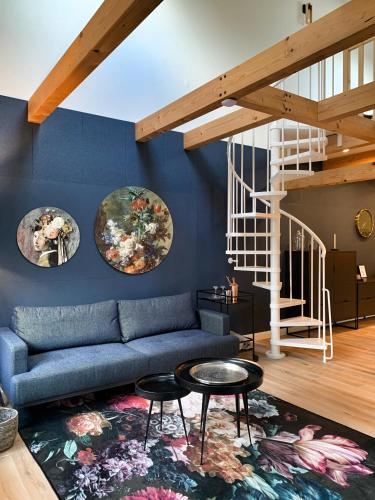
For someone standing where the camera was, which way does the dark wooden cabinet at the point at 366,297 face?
facing the viewer and to the right of the viewer

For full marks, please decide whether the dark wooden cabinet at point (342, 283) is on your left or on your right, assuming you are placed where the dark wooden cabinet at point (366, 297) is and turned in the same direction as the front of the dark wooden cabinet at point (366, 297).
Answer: on your right

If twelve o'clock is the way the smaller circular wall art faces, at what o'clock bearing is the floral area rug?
The floral area rug is roughly at 11 o'clock from the smaller circular wall art.

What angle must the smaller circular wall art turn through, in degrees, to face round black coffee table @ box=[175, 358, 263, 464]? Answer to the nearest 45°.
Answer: approximately 45° to its left

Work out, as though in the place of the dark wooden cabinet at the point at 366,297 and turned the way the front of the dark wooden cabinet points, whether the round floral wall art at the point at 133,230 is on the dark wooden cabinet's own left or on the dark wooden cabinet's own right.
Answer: on the dark wooden cabinet's own right

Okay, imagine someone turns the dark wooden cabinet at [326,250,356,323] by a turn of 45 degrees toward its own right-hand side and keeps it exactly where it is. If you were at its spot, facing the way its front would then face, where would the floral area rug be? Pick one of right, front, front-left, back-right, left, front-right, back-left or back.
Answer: front

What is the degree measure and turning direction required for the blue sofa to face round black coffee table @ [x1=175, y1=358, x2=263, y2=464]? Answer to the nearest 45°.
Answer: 0° — it already faces it

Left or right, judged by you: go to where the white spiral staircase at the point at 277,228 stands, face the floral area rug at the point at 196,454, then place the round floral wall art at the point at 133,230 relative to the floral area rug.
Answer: right

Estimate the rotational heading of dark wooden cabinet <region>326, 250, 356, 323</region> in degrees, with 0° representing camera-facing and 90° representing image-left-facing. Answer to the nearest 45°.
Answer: approximately 315°

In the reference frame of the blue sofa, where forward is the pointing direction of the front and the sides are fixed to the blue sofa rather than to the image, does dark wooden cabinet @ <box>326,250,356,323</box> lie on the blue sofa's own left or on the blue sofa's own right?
on the blue sofa's own left

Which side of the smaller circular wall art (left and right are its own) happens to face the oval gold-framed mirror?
left

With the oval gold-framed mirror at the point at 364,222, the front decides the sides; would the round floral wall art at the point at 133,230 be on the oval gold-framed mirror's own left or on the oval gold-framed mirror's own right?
on the oval gold-framed mirror's own right

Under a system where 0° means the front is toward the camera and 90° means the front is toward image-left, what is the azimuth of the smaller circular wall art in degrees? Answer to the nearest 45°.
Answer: approximately 0°

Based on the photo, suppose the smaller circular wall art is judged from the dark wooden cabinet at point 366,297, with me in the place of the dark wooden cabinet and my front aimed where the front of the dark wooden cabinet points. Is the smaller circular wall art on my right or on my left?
on my right
